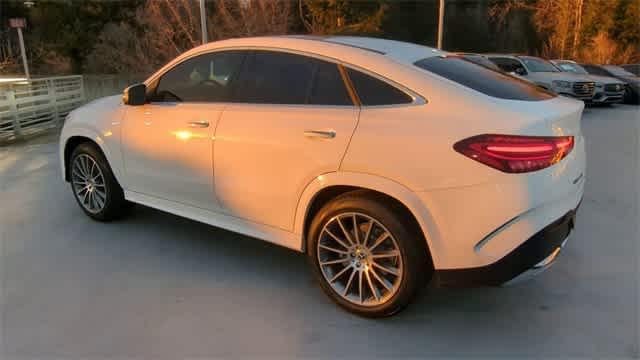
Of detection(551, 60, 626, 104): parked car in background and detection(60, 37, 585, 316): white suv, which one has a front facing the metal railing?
the white suv

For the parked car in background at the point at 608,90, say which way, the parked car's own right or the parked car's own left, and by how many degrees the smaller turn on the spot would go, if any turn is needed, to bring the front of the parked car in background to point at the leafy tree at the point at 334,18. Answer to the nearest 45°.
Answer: approximately 180°

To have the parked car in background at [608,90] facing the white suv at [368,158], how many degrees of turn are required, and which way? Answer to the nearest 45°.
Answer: approximately 45° to its right

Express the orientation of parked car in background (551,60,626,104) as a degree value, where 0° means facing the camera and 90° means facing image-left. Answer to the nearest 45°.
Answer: approximately 315°

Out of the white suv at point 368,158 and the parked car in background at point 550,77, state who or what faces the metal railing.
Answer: the white suv

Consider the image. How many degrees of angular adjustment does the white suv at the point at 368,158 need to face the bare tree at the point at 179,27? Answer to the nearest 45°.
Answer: approximately 45° to its right

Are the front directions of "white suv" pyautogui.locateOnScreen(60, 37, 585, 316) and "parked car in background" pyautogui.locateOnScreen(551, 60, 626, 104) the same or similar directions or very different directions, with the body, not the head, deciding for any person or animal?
very different directions

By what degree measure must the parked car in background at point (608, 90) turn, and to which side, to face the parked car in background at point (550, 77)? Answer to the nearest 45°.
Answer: approximately 90° to its right

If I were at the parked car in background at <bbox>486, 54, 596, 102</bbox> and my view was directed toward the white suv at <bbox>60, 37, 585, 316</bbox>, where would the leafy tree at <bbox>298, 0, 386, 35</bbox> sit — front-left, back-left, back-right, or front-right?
back-right

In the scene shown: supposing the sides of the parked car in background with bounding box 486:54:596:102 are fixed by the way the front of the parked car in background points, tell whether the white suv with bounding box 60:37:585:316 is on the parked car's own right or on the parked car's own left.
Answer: on the parked car's own right

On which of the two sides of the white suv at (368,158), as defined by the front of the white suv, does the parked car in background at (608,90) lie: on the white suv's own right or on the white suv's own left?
on the white suv's own right

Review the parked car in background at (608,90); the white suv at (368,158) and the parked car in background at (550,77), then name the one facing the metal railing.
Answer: the white suv
